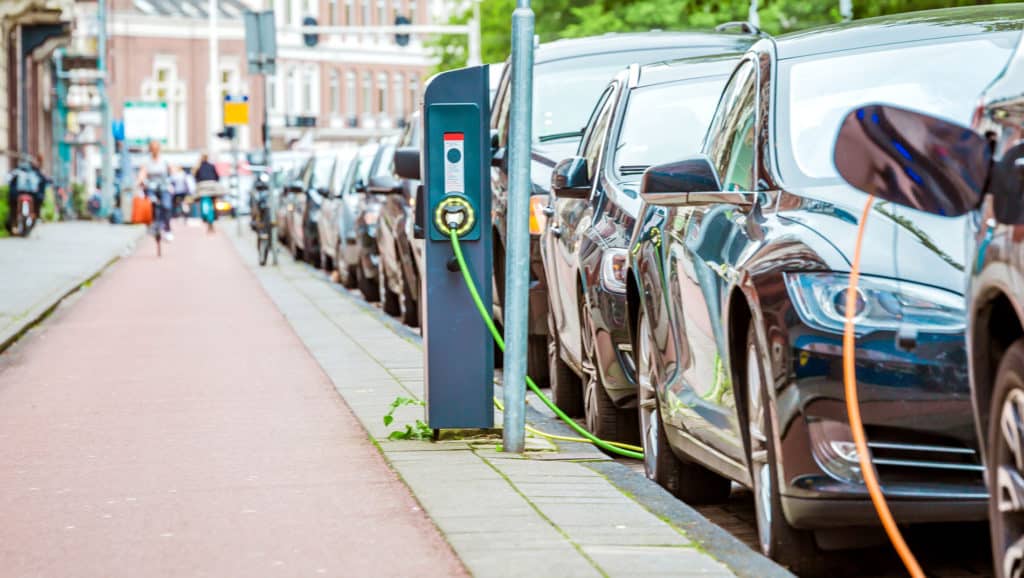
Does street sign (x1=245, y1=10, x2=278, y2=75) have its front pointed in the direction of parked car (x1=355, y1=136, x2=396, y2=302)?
no

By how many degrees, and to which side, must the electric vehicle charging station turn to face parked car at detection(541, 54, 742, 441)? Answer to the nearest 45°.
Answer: approximately 135° to its left

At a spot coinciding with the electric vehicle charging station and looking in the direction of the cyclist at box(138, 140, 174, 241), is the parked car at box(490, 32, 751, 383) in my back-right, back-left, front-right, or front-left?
front-right

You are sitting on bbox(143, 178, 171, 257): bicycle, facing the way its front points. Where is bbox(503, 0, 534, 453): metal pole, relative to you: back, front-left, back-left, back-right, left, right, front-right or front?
front

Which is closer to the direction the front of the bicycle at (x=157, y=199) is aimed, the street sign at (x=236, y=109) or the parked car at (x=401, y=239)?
the parked car

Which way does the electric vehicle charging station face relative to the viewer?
toward the camera

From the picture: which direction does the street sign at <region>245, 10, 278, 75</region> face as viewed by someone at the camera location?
facing away from the viewer

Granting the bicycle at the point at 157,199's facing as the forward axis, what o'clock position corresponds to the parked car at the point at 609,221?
The parked car is roughly at 12 o'clock from the bicycle.

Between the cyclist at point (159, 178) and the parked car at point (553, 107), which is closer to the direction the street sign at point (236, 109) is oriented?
the parked car

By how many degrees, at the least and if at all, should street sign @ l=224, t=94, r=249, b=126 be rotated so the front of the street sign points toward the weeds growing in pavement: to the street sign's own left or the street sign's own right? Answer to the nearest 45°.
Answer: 0° — it already faces it

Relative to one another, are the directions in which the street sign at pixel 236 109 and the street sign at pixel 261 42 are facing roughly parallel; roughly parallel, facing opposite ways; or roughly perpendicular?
roughly parallel, facing opposite ways

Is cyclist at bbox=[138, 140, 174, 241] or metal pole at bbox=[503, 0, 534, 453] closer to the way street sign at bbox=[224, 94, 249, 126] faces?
the metal pole

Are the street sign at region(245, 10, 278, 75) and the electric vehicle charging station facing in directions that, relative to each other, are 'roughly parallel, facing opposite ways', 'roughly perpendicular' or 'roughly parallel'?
roughly parallel, facing opposite ways

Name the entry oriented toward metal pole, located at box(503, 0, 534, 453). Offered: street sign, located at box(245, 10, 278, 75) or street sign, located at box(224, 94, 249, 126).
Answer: street sign, located at box(224, 94, 249, 126)

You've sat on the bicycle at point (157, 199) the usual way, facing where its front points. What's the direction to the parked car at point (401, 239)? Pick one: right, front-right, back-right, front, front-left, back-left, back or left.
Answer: front

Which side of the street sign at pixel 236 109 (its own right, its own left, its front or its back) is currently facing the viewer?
front

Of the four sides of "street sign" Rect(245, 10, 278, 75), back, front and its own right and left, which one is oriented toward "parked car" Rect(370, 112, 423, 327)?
back

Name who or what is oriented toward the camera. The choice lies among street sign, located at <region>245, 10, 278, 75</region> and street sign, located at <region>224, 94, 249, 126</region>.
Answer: street sign, located at <region>224, 94, 249, 126</region>
